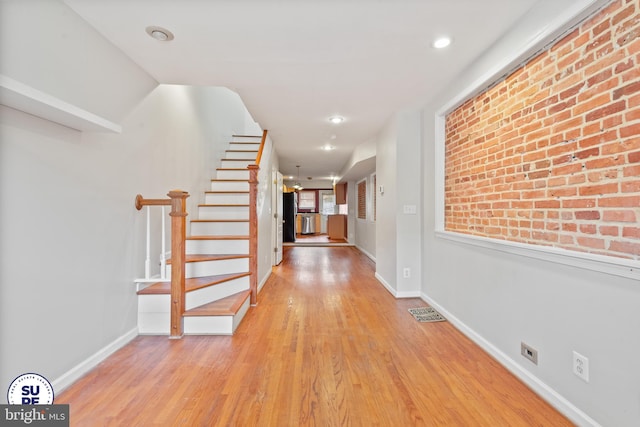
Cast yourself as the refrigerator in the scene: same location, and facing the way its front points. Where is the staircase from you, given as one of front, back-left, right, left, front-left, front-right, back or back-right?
right

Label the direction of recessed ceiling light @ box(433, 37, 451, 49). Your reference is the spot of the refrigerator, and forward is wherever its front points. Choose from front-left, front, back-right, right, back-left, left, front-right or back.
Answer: right

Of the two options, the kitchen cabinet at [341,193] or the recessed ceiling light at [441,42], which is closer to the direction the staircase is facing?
the recessed ceiling light

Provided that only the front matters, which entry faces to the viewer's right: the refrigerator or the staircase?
the refrigerator

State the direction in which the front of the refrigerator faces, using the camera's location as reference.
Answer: facing to the right of the viewer

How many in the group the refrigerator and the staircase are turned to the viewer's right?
1

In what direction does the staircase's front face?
toward the camera

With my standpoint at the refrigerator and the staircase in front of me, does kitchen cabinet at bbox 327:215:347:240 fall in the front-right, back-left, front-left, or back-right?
back-left

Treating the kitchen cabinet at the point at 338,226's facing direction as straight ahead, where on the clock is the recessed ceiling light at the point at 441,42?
The recessed ceiling light is roughly at 9 o'clock from the kitchen cabinet.

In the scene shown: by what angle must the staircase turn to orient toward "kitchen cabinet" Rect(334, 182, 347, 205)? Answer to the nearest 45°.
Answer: approximately 135° to its left

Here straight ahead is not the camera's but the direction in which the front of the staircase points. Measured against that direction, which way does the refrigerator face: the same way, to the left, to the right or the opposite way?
to the left

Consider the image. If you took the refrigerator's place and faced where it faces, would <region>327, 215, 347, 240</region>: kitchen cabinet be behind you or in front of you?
in front
